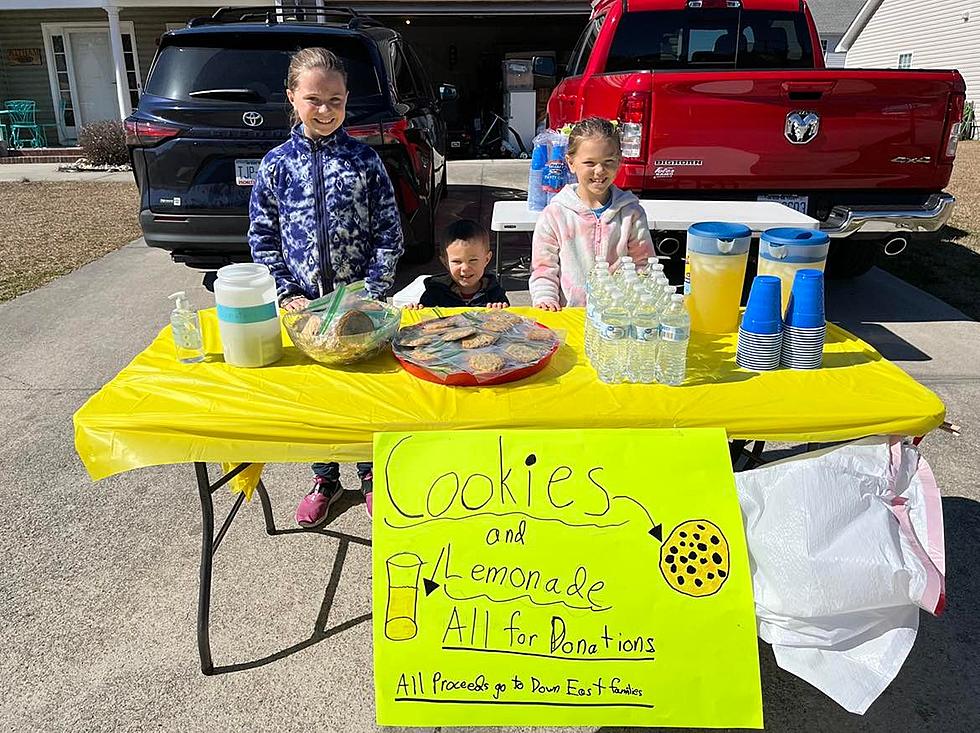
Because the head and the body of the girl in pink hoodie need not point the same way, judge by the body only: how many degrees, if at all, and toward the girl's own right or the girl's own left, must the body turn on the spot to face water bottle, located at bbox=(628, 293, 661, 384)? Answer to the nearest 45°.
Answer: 0° — they already face it

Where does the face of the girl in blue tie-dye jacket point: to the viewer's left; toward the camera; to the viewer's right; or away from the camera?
toward the camera

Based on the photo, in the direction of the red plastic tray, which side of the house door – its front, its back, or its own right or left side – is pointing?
front

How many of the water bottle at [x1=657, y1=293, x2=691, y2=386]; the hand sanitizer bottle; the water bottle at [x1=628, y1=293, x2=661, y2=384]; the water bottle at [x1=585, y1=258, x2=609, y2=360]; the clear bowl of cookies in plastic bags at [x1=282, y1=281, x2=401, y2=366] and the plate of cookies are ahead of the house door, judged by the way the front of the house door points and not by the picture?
6

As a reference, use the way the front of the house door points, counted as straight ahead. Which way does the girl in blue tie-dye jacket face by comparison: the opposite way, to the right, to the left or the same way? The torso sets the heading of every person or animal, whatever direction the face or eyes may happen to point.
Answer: the same way

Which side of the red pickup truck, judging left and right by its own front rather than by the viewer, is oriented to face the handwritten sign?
back

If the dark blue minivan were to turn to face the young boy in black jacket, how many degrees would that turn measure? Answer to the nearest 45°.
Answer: approximately 180°

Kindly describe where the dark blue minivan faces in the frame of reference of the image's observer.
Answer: facing away from the viewer

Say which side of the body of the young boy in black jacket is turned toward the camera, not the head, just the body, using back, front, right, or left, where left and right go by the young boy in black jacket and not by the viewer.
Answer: front

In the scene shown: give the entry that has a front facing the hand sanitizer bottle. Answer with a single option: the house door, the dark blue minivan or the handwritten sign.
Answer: the house door

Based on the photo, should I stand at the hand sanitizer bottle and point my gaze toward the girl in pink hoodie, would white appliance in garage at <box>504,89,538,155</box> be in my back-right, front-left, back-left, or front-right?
front-left

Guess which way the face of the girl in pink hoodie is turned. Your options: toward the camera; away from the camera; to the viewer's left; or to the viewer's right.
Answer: toward the camera

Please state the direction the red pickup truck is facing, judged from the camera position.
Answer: facing away from the viewer

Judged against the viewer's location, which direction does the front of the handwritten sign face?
facing the viewer

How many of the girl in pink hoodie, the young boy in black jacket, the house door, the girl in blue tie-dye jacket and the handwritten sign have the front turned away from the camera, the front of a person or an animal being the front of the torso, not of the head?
0

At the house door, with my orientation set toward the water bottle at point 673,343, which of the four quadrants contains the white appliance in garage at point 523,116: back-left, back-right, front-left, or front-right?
front-left

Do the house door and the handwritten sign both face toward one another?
no

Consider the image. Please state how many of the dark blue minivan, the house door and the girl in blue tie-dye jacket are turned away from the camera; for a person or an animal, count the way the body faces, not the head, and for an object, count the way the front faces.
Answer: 1

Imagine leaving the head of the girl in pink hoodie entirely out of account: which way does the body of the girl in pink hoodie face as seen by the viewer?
toward the camera
